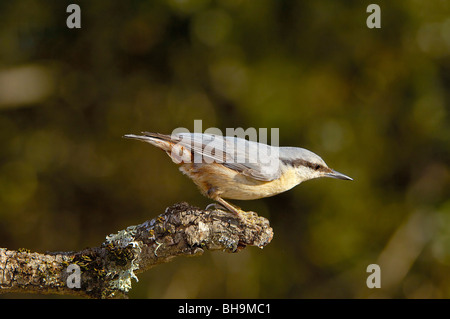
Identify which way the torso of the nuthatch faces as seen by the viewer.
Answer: to the viewer's right
